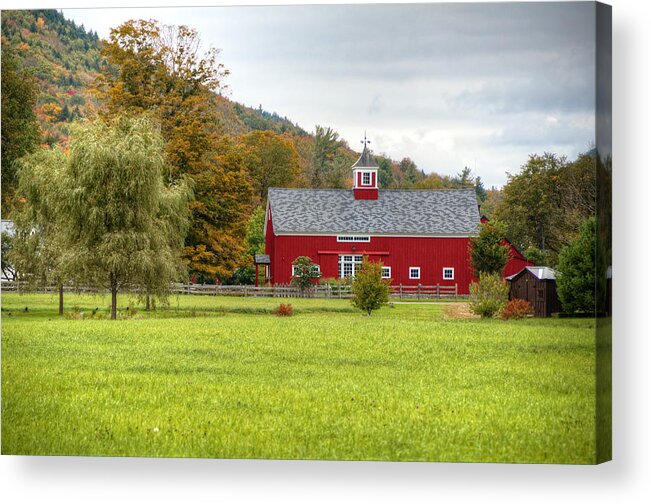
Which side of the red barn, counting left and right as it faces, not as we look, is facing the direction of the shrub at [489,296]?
left

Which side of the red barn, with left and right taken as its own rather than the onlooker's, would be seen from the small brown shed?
left

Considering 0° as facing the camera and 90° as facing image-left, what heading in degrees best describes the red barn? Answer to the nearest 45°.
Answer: approximately 0°

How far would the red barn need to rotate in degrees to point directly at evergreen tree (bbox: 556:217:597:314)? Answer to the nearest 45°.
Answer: approximately 45° to its left

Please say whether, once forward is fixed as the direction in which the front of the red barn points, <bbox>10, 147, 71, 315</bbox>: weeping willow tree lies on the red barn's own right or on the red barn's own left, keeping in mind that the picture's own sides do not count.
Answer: on the red barn's own right

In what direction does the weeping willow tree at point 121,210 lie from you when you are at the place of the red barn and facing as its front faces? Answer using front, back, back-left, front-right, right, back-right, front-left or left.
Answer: right
